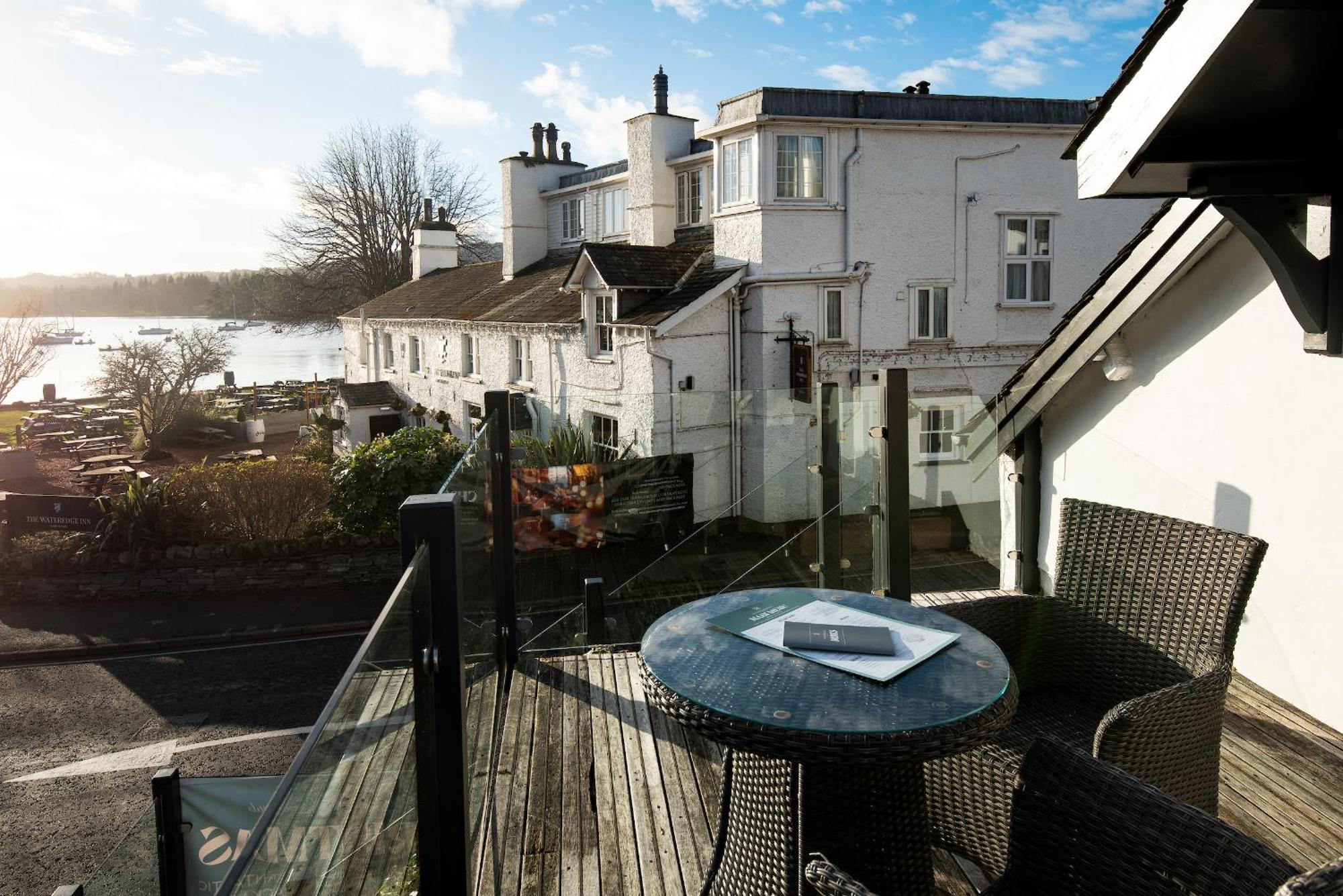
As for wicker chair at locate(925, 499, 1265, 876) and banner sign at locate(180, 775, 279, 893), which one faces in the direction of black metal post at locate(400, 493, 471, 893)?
the wicker chair

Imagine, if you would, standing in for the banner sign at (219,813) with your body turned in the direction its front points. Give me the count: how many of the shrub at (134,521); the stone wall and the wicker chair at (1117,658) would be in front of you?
2

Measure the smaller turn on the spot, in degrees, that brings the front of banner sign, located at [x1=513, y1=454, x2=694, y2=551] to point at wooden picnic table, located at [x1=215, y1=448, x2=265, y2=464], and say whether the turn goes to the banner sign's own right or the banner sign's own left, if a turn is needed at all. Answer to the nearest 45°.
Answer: approximately 135° to the banner sign's own right

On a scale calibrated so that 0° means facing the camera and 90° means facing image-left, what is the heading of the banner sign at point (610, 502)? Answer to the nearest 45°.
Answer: approximately 0°

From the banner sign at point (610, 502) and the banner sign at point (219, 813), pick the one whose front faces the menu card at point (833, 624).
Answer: the banner sign at point (610, 502)

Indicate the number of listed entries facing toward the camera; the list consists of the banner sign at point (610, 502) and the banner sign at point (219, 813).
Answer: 1
